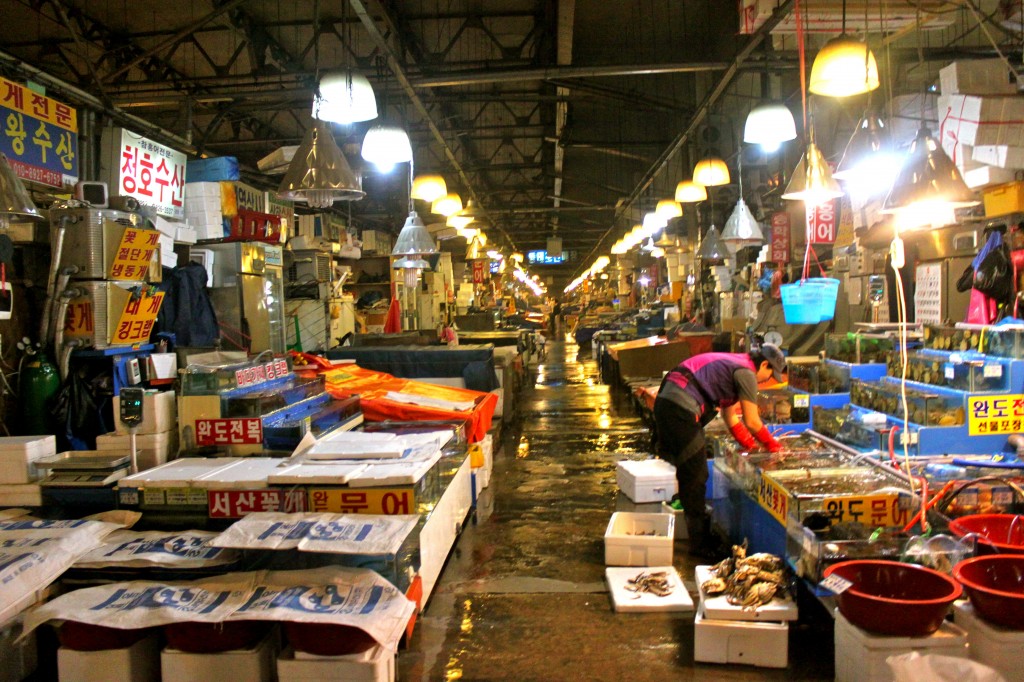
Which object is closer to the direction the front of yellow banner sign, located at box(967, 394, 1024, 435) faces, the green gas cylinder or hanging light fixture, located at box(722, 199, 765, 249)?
the green gas cylinder

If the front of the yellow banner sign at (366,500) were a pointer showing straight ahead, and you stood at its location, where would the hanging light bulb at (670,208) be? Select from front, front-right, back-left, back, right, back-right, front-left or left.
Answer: back-left

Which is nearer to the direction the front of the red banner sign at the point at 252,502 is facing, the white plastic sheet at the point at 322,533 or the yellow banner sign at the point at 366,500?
the white plastic sheet

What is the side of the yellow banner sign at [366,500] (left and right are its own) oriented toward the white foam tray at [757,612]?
left

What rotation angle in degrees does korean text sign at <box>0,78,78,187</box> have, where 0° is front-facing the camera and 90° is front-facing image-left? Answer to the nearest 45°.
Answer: approximately 315°

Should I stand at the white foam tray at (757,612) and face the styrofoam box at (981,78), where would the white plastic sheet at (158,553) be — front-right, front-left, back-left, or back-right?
back-left

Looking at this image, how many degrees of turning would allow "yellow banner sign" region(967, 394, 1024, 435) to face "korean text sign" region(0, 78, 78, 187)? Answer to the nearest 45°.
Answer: approximately 45° to its right

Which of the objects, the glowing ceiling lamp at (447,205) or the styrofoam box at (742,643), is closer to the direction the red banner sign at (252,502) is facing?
the styrofoam box
